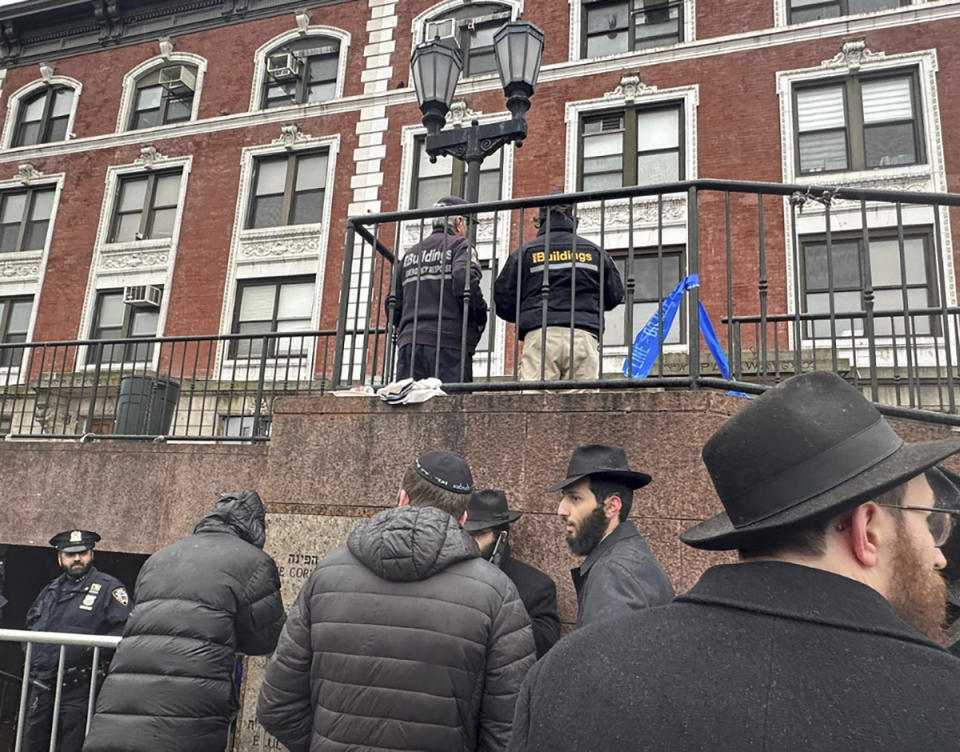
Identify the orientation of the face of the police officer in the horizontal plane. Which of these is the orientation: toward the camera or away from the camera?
toward the camera

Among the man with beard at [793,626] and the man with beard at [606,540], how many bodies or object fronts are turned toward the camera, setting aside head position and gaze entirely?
0

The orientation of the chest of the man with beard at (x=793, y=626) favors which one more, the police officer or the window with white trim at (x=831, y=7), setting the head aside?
the window with white trim

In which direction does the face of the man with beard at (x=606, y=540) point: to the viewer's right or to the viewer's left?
to the viewer's left

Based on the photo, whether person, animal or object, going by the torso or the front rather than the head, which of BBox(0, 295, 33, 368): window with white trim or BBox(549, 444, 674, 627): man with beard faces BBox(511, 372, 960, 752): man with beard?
the window with white trim

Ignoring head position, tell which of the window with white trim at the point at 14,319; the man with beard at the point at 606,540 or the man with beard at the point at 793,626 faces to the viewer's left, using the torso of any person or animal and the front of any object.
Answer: the man with beard at the point at 606,540

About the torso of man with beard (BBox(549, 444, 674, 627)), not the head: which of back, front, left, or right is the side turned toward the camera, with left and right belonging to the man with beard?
left

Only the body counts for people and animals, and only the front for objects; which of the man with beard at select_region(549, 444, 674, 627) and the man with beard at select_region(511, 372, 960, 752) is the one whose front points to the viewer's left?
the man with beard at select_region(549, 444, 674, 627)

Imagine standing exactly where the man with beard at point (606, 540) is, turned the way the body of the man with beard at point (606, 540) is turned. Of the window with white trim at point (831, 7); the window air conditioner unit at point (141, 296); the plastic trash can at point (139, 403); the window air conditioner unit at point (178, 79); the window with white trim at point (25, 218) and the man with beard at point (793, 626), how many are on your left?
1

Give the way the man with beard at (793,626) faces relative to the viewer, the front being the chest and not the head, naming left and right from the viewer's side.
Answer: facing away from the viewer and to the right of the viewer

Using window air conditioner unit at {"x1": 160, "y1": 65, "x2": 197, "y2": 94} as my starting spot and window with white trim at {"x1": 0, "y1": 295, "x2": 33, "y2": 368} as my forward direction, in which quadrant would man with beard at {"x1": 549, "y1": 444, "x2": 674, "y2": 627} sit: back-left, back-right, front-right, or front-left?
back-left

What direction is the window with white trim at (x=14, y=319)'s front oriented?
toward the camera

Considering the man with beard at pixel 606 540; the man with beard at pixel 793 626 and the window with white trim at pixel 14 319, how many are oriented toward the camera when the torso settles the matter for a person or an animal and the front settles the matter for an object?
1

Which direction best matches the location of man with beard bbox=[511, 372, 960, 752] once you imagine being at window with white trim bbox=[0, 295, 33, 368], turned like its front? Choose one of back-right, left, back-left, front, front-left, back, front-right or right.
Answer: front

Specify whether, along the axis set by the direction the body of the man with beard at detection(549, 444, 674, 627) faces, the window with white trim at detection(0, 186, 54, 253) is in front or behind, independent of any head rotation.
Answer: in front

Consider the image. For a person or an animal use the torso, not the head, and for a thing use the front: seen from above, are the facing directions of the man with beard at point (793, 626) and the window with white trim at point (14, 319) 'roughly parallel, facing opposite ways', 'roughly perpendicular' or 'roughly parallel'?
roughly parallel, facing opposite ways

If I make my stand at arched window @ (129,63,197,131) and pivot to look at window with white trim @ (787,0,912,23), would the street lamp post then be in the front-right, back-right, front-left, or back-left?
front-right
